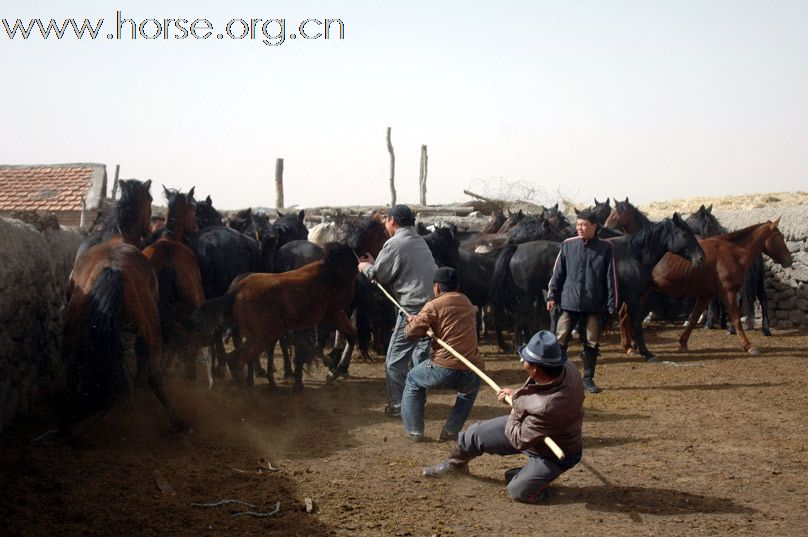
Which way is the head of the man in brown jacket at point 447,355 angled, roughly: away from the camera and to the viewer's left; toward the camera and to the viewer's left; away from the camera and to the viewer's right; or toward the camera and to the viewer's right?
away from the camera and to the viewer's left

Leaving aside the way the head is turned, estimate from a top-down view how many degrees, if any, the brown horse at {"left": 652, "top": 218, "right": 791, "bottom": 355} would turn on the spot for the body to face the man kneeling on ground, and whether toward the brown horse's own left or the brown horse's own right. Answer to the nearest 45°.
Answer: approximately 90° to the brown horse's own right

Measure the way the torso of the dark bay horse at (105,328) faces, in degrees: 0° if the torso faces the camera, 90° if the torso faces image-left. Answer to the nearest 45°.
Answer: approximately 180°

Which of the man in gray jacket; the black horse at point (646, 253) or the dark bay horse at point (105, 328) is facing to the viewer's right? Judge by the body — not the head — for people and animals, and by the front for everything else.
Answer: the black horse

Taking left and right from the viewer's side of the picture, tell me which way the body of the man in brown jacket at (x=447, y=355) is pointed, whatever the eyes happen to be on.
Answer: facing away from the viewer and to the left of the viewer

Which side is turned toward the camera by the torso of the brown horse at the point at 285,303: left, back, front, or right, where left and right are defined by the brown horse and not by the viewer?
right

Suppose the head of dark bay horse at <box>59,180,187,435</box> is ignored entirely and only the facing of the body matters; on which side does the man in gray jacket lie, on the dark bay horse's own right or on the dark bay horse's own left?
on the dark bay horse's own right

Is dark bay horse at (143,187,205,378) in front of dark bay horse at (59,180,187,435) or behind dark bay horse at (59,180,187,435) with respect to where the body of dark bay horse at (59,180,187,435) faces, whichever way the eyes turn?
in front

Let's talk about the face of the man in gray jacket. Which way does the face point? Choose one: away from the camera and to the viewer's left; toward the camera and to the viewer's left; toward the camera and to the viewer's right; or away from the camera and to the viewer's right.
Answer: away from the camera and to the viewer's left

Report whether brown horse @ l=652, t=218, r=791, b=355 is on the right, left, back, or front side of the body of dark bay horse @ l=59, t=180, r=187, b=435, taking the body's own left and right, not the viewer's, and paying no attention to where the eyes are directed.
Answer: right

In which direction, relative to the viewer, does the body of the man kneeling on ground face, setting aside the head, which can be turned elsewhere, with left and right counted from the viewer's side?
facing to the left of the viewer

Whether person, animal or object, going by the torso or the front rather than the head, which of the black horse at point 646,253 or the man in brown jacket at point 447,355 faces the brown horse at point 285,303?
the man in brown jacket

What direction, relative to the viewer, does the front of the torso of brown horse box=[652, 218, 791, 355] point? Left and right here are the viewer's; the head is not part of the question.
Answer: facing to the right of the viewer

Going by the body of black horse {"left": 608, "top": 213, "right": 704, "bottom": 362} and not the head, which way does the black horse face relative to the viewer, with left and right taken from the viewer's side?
facing to the right of the viewer

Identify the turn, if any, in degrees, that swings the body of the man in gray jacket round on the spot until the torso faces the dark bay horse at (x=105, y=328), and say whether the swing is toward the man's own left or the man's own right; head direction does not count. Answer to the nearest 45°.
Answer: approximately 90° to the man's own left

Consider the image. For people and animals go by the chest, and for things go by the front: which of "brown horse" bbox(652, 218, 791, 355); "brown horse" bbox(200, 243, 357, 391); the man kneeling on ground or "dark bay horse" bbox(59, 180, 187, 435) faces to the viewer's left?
the man kneeling on ground

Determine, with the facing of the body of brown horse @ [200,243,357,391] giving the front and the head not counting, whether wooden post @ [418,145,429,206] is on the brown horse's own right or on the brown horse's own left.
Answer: on the brown horse's own left
